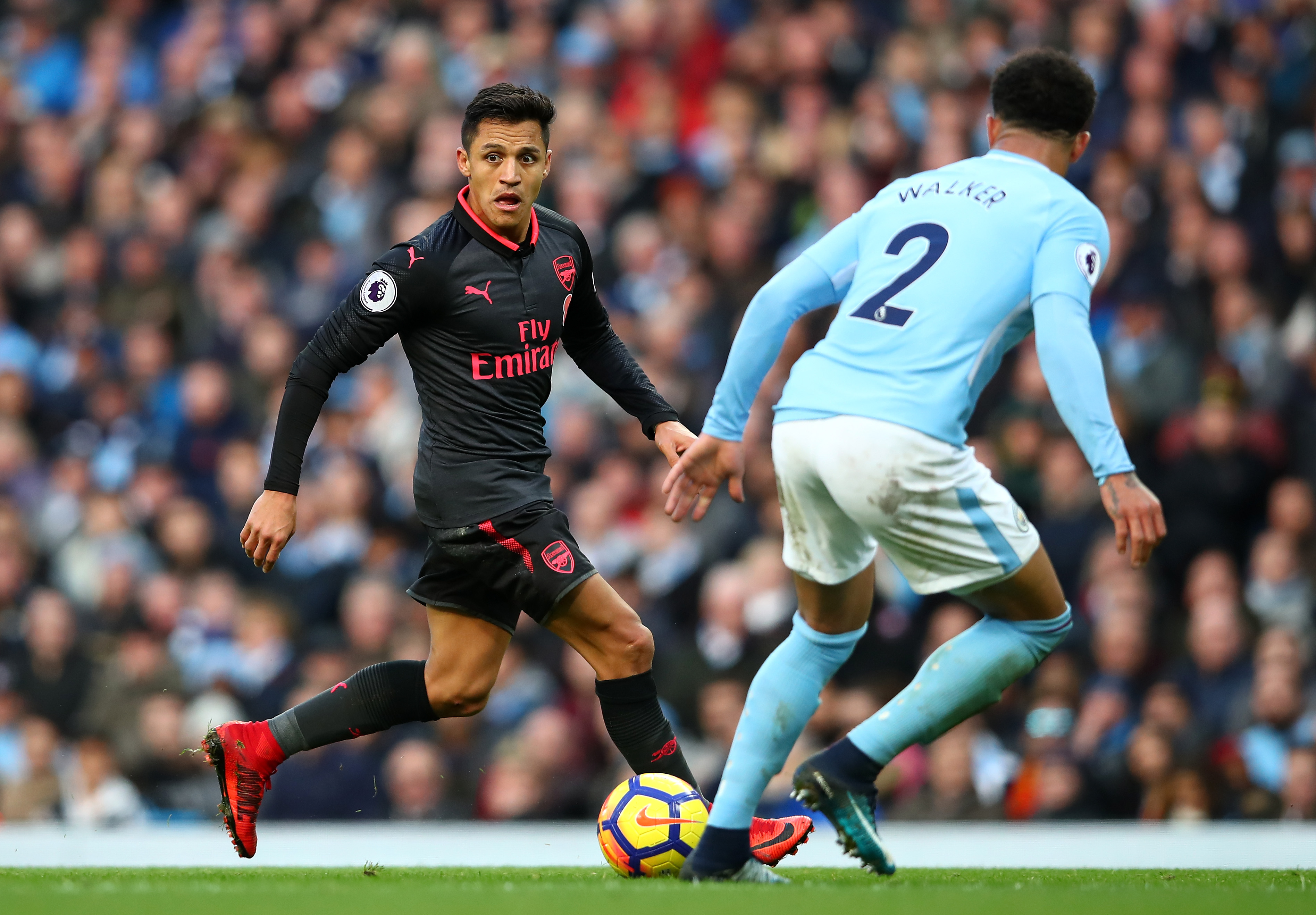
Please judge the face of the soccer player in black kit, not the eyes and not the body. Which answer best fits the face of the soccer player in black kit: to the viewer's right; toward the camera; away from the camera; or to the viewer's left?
toward the camera

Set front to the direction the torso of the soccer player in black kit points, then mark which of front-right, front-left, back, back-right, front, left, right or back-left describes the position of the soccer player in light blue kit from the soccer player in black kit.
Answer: front

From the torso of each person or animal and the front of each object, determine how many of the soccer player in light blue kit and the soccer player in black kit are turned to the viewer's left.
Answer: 0

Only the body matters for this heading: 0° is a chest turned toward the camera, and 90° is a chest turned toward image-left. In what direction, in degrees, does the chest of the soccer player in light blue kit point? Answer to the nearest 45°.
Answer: approximately 225°

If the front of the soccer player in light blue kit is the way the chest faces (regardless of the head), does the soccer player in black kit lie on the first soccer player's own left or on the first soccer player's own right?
on the first soccer player's own left

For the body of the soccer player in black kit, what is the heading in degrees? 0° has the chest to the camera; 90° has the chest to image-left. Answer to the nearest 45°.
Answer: approximately 315°
